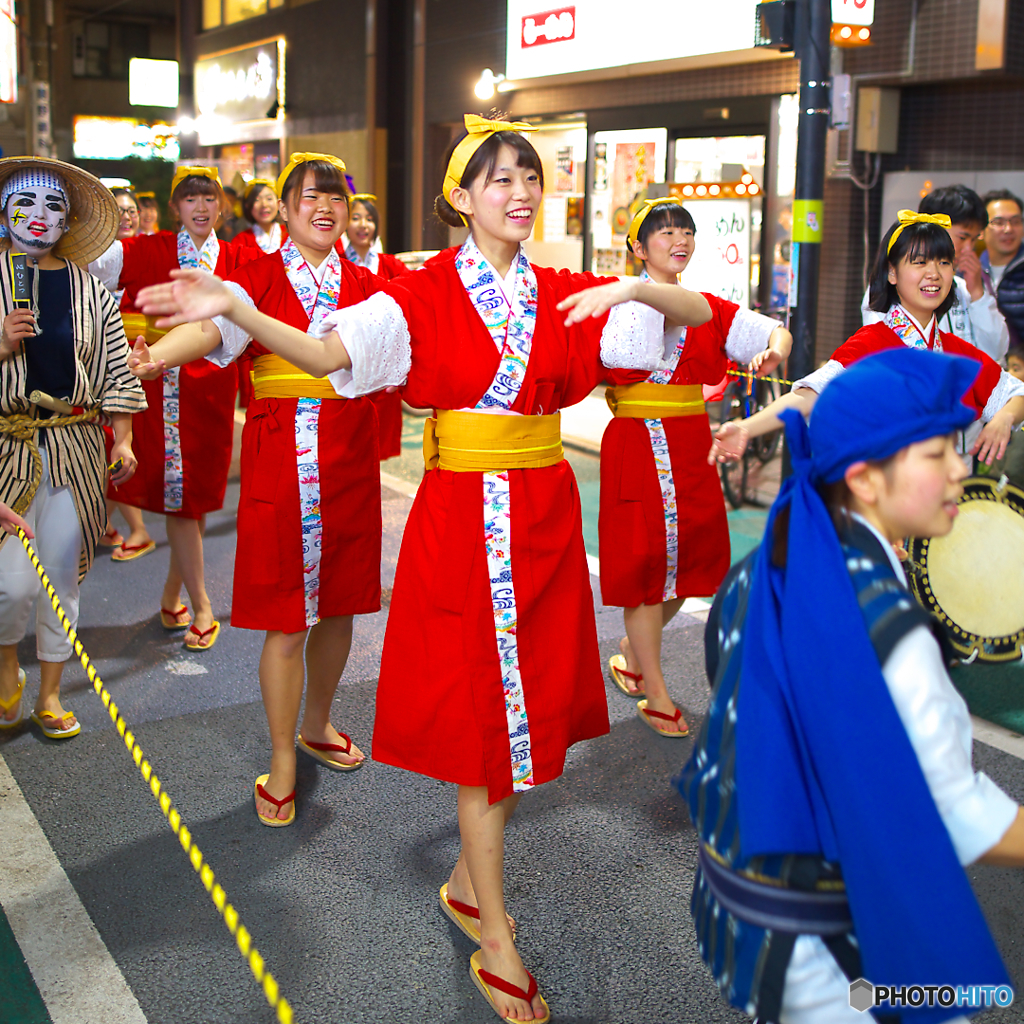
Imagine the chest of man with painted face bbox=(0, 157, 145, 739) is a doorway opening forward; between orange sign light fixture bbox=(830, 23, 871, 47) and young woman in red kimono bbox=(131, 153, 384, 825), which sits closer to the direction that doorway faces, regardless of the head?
the young woman in red kimono

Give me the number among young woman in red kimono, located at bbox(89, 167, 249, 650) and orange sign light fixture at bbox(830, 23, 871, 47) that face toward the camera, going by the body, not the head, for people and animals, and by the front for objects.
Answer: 2

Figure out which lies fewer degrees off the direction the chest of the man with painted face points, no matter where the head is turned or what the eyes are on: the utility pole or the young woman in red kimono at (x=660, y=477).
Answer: the young woman in red kimono

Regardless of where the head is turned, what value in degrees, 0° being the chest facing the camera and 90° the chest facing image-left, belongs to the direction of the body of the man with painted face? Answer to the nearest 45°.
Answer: approximately 0°

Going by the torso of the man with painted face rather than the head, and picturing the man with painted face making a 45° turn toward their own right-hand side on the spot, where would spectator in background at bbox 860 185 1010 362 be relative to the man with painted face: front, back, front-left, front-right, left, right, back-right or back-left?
back-left

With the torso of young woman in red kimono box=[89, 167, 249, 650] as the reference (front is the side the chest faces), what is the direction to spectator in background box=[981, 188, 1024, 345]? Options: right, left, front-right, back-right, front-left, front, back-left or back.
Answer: left

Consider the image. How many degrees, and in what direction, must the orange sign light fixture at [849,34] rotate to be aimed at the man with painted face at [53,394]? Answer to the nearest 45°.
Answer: approximately 45° to its right
